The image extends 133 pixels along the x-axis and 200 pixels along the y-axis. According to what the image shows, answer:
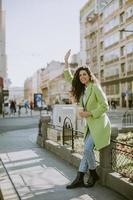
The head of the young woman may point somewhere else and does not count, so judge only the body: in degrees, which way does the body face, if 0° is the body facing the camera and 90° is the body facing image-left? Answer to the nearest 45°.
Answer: approximately 45°

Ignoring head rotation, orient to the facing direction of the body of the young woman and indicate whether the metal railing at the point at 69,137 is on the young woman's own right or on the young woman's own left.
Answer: on the young woman's own right

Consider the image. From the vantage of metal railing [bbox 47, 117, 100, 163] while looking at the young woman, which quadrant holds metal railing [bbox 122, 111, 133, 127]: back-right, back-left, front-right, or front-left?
back-left
